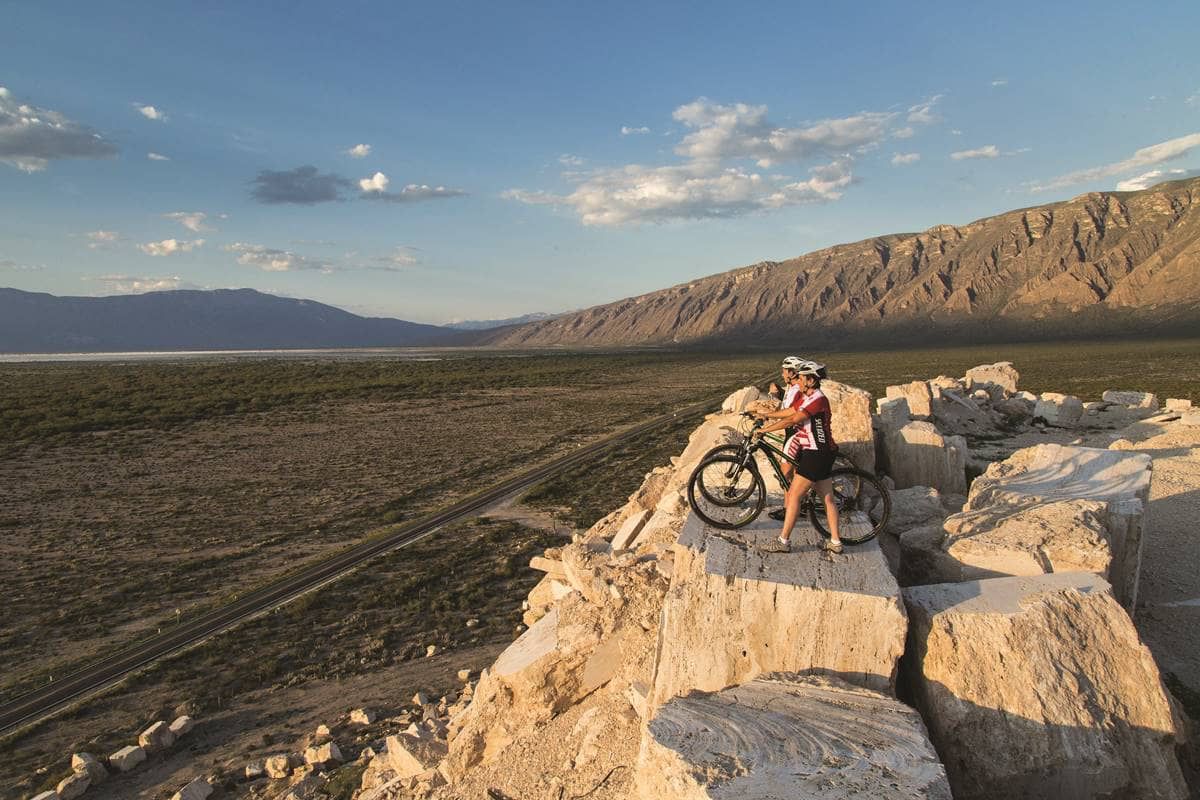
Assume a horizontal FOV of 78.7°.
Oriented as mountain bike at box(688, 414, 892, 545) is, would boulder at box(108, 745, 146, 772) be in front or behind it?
in front

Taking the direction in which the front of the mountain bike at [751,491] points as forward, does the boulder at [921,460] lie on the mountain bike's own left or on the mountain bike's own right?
on the mountain bike's own right

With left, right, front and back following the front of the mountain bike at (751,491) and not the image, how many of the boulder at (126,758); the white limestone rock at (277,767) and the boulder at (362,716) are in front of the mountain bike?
3

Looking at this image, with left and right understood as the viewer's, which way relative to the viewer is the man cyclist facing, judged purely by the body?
facing to the left of the viewer

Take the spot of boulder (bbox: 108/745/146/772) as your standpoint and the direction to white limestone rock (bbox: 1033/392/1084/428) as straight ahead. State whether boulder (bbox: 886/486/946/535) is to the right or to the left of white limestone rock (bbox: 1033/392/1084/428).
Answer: right

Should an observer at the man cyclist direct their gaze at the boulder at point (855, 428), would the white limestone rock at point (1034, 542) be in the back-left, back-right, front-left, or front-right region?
front-right

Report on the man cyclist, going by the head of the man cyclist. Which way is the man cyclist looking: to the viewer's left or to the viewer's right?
to the viewer's left

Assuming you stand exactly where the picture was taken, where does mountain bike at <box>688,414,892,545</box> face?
facing to the left of the viewer

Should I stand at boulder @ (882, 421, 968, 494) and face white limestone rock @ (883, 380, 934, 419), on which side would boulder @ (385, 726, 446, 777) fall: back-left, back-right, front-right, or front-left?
back-left

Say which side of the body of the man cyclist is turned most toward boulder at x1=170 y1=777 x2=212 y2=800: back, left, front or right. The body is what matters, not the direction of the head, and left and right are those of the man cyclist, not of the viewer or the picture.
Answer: front

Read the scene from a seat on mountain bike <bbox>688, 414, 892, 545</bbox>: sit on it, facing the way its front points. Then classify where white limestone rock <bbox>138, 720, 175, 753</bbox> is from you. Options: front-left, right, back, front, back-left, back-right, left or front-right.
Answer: front

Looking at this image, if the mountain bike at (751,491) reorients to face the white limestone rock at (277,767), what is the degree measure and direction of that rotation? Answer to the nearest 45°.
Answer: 0° — it already faces it

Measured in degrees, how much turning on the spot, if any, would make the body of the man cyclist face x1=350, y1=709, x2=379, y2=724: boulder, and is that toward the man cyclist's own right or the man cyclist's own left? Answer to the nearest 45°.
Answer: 0° — they already face it

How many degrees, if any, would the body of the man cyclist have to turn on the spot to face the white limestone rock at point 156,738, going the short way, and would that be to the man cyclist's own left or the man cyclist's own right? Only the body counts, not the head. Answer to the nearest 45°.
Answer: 0° — they already face it

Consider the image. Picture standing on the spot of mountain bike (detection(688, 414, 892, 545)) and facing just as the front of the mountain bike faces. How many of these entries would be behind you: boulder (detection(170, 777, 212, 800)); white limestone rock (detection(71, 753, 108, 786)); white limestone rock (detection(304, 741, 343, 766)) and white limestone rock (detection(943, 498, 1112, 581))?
1

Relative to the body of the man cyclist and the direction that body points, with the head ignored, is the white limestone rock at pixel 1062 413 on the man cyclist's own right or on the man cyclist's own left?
on the man cyclist's own right

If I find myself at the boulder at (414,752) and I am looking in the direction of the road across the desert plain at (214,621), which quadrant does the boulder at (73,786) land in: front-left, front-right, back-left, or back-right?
front-left
